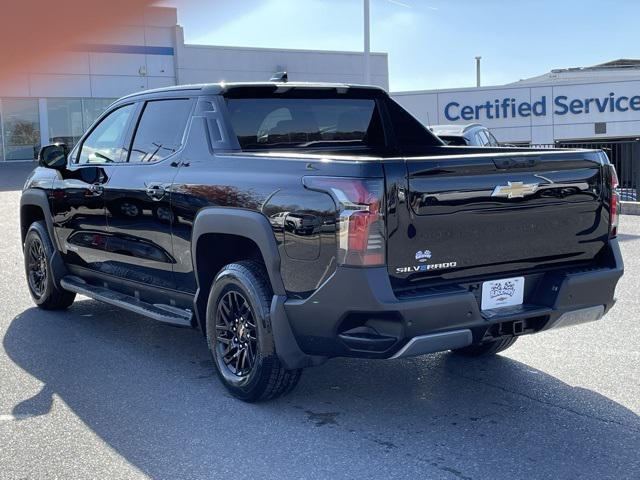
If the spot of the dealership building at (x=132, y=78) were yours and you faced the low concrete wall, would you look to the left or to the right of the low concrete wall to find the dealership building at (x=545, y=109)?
left

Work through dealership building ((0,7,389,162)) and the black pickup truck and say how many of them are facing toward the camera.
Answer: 1

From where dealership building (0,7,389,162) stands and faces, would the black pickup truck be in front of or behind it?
in front

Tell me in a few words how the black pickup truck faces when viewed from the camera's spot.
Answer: facing away from the viewer and to the left of the viewer

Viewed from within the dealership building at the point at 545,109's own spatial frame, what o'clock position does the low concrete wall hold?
The low concrete wall is roughly at 12 o'clock from the dealership building.

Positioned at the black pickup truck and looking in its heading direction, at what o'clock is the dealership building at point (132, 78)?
The dealership building is roughly at 1 o'clock from the black pickup truck.

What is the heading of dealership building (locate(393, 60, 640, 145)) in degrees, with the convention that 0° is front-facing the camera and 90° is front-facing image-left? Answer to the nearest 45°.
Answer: approximately 0°

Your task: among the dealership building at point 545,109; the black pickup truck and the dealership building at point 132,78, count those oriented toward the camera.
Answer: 2

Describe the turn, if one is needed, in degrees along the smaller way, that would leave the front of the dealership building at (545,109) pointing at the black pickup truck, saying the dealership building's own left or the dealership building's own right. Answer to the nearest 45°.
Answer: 0° — it already faces it

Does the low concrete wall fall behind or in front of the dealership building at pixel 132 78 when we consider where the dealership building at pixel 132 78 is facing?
in front

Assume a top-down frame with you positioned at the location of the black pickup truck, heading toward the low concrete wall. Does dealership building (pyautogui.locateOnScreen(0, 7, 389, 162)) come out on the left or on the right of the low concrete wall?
left

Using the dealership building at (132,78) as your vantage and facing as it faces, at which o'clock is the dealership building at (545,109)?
the dealership building at (545,109) is roughly at 10 o'clock from the dealership building at (132,78).
